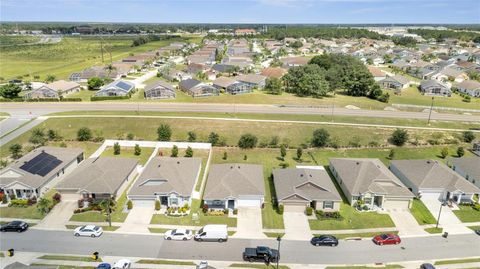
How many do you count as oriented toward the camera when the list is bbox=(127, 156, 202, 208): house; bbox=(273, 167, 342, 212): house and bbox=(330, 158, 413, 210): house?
3

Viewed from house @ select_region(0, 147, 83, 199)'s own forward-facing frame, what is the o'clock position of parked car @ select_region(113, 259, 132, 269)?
The parked car is roughly at 10 o'clock from the house.

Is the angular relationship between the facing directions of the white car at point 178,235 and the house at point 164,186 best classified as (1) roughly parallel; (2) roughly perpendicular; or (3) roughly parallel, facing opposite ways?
roughly perpendicular

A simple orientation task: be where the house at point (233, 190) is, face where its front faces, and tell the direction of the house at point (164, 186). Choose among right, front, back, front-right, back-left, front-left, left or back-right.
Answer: right

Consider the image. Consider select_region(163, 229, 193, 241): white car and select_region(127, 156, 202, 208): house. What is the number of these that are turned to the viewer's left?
1

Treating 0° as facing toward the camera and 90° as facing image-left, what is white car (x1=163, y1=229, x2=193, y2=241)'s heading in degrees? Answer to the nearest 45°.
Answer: approximately 90°

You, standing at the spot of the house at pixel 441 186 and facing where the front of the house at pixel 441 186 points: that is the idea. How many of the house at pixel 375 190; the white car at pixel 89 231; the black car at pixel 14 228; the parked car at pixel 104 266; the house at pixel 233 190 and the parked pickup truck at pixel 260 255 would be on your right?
6

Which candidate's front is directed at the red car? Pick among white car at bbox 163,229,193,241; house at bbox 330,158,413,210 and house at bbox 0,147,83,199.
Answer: house at bbox 330,158,413,210

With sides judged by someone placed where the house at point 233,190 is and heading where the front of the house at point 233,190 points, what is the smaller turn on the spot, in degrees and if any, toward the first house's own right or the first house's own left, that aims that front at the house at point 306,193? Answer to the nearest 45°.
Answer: approximately 90° to the first house's own left

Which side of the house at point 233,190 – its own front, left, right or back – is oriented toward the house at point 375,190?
left

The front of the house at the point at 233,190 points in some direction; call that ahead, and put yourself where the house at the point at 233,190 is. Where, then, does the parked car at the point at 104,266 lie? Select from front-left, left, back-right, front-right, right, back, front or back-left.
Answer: front-right

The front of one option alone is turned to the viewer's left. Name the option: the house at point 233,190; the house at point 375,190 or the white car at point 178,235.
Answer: the white car
